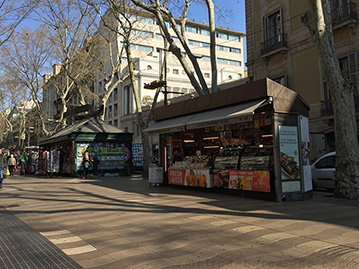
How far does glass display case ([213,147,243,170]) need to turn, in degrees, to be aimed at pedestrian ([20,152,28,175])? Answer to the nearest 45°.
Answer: approximately 90° to its right

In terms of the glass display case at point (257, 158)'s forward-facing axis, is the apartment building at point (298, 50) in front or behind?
behind

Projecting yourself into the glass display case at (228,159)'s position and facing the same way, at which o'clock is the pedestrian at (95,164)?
The pedestrian is roughly at 3 o'clock from the glass display case.

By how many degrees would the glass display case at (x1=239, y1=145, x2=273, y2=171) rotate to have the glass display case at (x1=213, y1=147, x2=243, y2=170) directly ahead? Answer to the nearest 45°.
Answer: approximately 90° to its right

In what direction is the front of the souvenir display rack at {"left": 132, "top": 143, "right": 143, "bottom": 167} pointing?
toward the camera

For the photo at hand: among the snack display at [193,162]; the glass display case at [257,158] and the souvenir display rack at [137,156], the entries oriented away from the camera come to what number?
0

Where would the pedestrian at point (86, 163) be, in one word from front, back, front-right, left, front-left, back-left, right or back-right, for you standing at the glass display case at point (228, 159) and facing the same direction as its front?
right

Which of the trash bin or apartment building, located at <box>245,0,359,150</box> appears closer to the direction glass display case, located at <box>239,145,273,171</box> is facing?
the trash bin

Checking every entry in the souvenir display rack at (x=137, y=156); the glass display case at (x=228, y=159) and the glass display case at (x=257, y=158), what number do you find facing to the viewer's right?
0

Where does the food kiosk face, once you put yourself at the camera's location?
facing the viewer and to the left of the viewer
